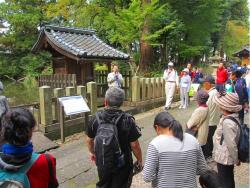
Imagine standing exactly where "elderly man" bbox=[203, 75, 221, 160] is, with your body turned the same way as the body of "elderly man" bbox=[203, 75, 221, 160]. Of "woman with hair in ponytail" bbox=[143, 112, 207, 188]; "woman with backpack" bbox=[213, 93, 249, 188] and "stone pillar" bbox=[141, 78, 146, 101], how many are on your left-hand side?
2

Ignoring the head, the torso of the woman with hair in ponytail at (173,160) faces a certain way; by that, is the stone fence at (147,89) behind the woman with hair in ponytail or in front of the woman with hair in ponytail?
in front

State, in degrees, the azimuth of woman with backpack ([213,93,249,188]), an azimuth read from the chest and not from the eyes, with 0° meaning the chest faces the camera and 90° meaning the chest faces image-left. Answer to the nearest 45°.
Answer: approximately 90°

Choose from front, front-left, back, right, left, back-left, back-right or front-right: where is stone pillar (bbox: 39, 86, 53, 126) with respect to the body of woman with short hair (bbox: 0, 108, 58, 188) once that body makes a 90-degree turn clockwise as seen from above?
back-left

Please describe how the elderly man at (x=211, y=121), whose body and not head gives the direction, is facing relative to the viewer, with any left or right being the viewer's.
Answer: facing to the left of the viewer

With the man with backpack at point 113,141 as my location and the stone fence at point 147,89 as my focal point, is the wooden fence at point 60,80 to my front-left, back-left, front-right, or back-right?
front-left

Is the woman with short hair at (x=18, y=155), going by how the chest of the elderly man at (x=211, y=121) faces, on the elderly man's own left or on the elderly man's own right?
on the elderly man's own left

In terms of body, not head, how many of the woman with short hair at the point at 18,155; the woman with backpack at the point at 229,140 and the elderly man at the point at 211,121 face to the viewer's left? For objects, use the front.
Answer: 2

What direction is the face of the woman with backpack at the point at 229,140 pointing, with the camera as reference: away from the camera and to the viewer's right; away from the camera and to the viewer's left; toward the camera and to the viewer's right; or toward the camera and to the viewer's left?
away from the camera and to the viewer's left

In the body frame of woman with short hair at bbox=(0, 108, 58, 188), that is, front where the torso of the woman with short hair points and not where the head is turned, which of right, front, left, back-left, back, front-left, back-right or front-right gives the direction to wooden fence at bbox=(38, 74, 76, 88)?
front-left

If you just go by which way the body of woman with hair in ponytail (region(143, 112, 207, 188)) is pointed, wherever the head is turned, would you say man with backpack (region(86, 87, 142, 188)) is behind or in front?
in front
